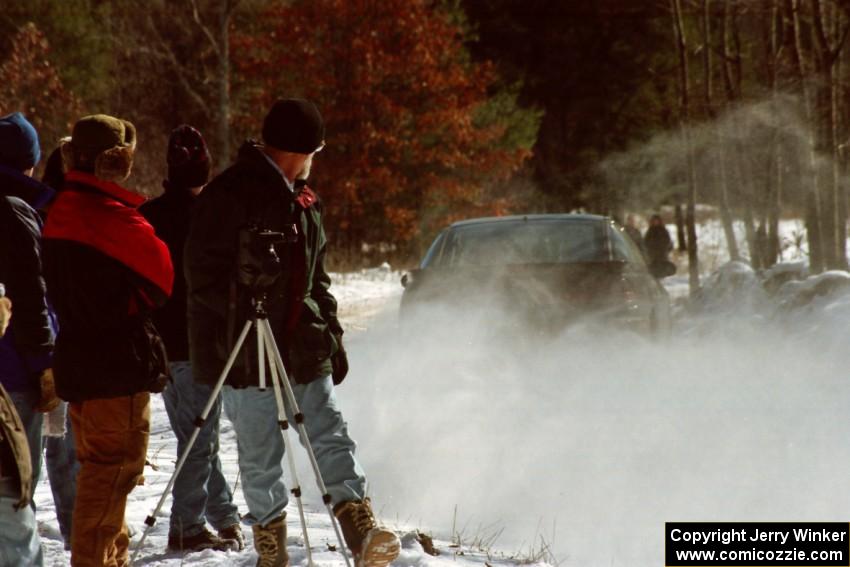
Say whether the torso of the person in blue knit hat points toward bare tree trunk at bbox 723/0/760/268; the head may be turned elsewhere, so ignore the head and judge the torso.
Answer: yes

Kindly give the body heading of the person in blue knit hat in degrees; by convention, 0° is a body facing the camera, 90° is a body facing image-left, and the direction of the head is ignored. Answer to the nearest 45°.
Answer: approximately 225°

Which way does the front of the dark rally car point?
away from the camera

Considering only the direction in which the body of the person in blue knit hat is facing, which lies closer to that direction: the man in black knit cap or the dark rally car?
the dark rally car

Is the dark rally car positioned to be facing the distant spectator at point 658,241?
yes

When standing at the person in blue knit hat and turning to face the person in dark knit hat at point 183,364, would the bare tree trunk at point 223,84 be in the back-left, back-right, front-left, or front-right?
front-left

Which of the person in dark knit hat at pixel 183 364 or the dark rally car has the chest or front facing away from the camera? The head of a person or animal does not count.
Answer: the dark rally car

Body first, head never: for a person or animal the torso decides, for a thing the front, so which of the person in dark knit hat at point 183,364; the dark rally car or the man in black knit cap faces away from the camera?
the dark rally car

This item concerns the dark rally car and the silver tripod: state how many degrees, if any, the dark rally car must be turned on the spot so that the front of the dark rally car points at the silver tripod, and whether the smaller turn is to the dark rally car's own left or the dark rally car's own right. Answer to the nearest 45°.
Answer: approximately 180°

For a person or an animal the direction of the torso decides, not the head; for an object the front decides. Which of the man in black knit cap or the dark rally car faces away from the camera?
the dark rally car

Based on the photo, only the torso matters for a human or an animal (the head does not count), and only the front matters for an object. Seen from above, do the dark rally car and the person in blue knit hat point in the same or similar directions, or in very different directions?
same or similar directions

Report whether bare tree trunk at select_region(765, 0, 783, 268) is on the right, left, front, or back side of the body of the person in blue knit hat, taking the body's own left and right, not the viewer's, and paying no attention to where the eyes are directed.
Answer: front

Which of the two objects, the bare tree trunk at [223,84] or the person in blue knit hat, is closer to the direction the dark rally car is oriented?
the bare tree trunk
